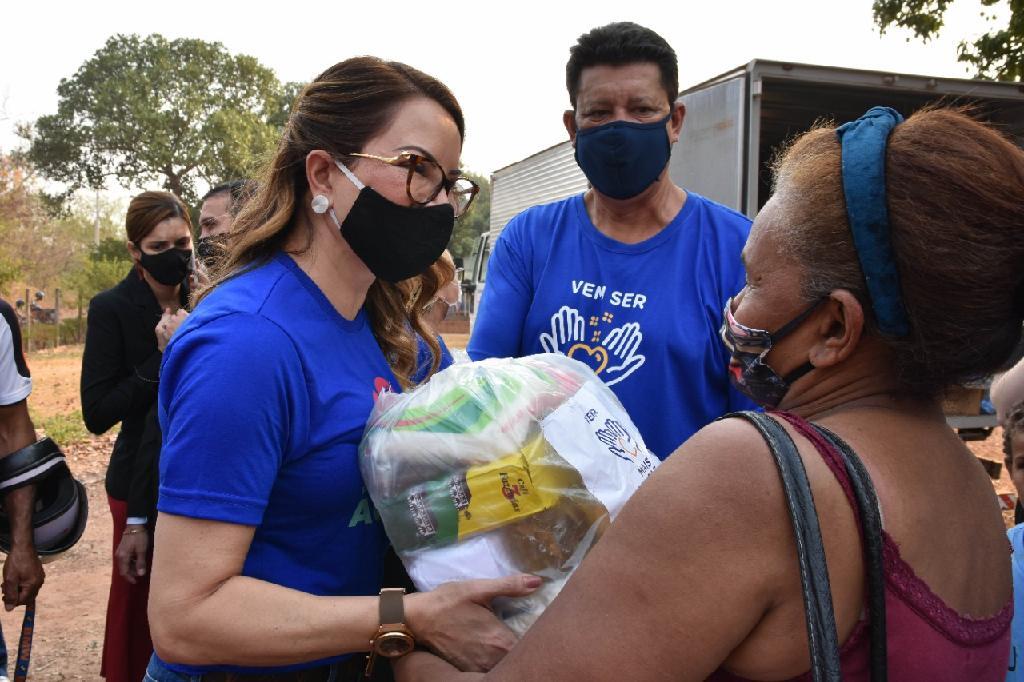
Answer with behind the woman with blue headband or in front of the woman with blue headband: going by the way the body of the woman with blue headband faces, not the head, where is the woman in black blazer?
in front

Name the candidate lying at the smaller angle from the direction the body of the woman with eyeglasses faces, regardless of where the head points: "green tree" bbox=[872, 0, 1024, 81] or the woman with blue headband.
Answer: the woman with blue headband

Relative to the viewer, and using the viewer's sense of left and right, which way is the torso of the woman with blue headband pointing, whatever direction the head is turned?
facing away from the viewer and to the left of the viewer

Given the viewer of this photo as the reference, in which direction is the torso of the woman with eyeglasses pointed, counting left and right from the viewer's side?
facing the viewer and to the right of the viewer

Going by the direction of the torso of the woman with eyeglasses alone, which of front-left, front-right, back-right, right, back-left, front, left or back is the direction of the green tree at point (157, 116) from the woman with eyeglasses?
back-left

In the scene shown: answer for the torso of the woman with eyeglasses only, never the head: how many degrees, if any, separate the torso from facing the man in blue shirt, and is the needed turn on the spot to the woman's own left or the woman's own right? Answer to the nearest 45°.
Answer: approximately 90° to the woman's own left

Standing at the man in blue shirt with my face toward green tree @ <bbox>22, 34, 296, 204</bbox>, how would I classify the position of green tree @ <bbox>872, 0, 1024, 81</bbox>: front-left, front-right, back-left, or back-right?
front-right

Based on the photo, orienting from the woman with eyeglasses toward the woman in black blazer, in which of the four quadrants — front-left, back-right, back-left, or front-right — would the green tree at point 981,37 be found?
front-right

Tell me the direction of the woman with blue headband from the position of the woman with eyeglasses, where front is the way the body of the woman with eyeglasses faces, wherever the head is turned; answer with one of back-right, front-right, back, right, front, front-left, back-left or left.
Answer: front

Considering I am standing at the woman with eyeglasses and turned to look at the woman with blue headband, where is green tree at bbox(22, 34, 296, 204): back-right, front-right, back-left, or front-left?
back-left

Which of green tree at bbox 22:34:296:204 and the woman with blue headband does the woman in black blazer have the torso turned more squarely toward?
the woman with blue headband

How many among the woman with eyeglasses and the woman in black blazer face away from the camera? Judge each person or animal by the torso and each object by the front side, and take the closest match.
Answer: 0

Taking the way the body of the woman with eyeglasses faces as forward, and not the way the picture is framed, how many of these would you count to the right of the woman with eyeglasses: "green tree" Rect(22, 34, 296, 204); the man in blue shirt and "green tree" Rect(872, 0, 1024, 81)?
0

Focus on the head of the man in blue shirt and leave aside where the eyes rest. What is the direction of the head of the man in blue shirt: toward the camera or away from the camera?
toward the camera

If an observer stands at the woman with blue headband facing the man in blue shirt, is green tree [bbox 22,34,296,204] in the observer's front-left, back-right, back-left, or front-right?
front-left

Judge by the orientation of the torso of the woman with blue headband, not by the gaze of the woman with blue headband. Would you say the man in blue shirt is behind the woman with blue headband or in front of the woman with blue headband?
in front
